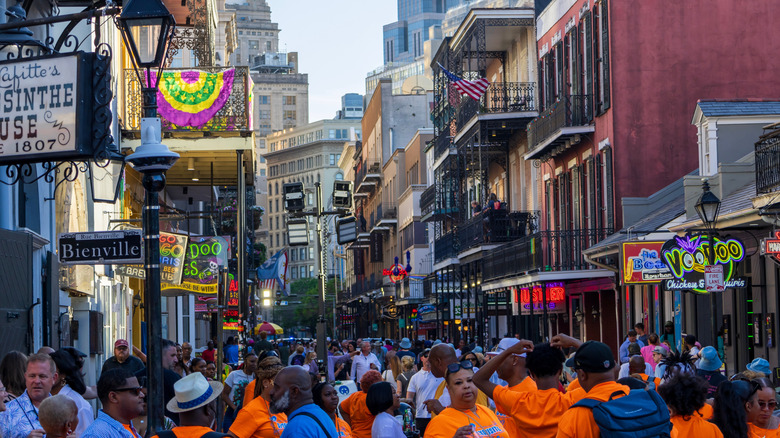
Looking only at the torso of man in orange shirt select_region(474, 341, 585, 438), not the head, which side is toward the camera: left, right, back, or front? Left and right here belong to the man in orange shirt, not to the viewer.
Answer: back

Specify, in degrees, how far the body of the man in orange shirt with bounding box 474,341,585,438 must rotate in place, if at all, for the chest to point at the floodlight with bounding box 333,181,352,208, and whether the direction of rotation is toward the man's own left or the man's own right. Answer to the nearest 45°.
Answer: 0° — they already face it

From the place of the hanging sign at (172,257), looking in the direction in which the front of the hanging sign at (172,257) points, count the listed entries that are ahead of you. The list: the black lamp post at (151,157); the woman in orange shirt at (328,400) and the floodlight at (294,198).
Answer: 2

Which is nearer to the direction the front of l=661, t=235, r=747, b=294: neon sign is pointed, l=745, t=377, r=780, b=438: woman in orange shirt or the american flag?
the woman in orange shirt
